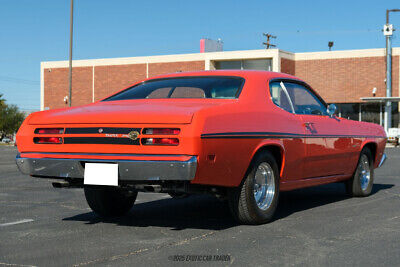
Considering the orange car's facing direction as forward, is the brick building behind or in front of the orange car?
in front

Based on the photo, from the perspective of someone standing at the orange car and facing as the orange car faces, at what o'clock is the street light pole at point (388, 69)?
The street light pole is roughly at 11 o'clock from the orange car.

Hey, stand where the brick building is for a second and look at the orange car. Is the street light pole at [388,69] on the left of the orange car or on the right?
left

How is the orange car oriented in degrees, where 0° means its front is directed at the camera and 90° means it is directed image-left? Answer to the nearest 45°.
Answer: approximately 225°
